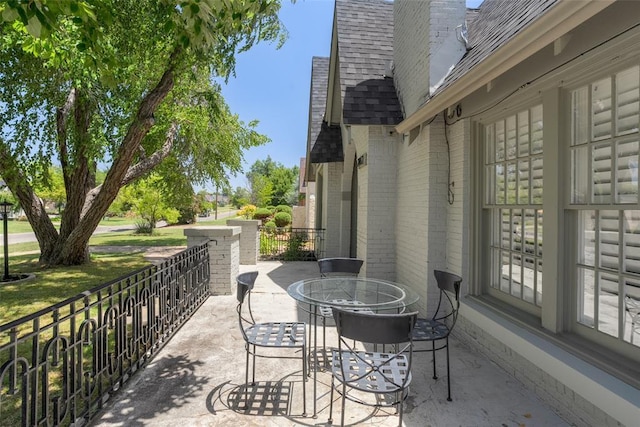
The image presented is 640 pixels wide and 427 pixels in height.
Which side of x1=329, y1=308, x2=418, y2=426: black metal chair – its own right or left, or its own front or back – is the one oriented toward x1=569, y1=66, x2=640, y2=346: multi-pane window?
right

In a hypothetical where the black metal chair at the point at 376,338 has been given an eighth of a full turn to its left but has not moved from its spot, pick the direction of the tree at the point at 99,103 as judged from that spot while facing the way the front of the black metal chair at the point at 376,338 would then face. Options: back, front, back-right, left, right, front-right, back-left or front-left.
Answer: front

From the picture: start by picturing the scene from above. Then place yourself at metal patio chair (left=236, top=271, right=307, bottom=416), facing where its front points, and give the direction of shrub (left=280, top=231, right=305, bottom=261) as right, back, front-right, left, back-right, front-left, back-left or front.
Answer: left

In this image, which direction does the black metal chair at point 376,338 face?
away from the camera

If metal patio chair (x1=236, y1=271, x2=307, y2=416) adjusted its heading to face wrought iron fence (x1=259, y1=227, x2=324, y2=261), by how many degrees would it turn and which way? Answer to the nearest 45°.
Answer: approximately 90° to its left

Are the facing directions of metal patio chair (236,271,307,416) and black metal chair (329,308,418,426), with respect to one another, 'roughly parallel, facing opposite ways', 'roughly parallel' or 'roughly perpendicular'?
roughly perpendicular

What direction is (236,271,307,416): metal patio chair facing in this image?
to the viewer's right

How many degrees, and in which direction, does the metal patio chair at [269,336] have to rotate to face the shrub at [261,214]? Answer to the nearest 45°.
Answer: approximately 90° to its left

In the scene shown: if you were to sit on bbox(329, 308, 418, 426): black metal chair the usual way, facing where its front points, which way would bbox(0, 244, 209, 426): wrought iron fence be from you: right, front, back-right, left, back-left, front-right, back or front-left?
left

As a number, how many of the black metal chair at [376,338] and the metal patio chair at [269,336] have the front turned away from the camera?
1

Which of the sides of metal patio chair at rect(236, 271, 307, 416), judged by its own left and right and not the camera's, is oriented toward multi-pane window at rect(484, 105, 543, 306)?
front

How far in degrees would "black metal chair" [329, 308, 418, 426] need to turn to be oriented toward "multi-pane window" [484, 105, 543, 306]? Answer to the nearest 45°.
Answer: approximately 45° to its right

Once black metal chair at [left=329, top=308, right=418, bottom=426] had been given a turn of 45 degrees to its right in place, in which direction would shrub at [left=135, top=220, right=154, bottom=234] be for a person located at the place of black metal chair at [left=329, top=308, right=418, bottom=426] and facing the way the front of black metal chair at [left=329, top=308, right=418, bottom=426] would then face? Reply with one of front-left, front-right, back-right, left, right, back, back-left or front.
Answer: left
